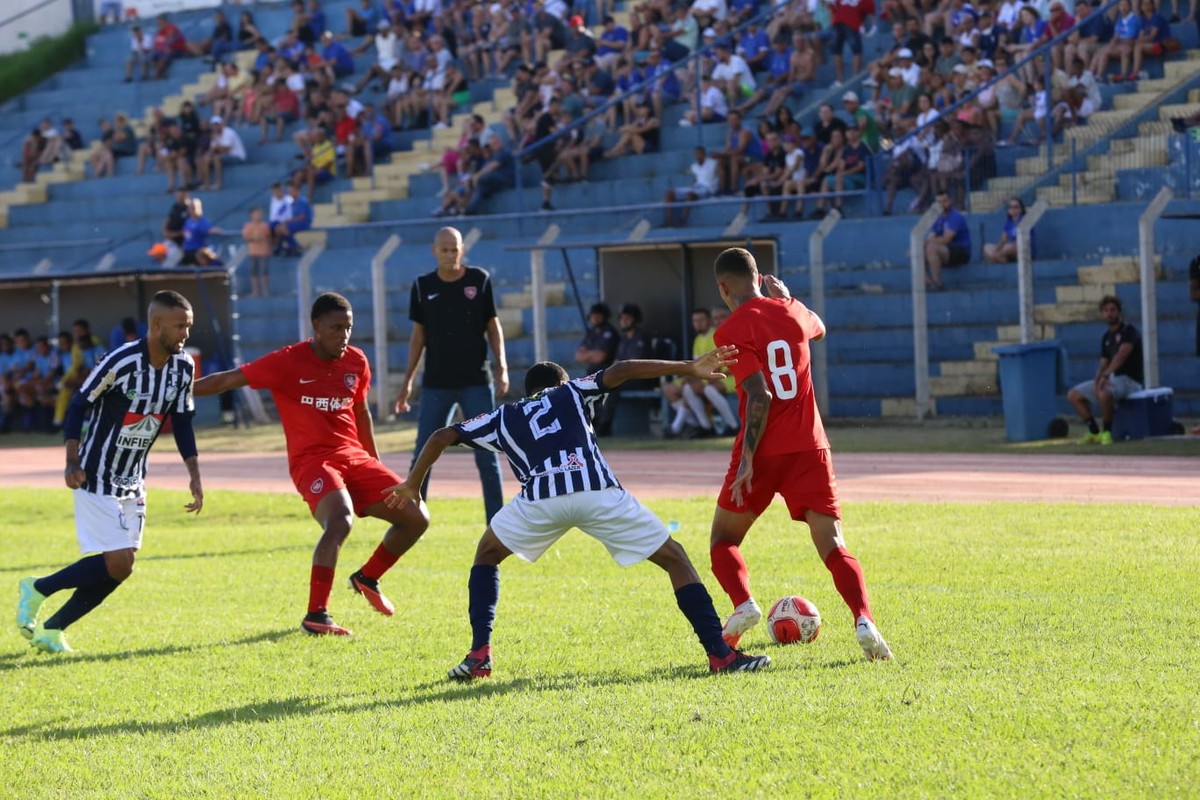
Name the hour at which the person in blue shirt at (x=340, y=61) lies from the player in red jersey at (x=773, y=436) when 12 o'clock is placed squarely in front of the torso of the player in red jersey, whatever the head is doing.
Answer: The person in blue shirt is roughly at 1 o'clock from the player in red jersey.

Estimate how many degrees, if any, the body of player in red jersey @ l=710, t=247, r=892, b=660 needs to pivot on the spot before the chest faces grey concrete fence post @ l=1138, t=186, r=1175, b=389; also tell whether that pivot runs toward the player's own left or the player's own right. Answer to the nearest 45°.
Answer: approximately 45° to the player's own right

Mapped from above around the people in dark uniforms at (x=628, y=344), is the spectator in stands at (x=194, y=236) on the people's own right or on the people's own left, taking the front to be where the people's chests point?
on the people's own right

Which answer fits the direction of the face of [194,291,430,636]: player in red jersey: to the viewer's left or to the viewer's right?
to the viewer's right

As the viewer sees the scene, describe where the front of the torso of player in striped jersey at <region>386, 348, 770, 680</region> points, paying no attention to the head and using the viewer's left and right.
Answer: facing away from the viewer

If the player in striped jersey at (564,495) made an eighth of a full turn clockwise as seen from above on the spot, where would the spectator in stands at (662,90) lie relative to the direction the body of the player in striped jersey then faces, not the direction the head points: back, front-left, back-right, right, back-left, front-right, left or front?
front-left

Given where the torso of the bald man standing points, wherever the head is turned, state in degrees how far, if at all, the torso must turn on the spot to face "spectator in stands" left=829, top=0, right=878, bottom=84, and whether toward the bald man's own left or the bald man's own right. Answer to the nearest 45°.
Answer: approximately 135° to the bald man's own left

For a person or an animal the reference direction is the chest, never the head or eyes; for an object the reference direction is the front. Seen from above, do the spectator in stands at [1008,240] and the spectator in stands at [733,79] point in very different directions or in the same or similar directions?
same or similar directions

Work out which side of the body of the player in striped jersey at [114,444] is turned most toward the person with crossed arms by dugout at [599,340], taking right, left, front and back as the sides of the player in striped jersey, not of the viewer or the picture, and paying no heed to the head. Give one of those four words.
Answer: left

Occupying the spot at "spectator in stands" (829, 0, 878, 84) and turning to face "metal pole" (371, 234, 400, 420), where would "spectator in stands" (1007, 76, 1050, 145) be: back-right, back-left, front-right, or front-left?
back-left

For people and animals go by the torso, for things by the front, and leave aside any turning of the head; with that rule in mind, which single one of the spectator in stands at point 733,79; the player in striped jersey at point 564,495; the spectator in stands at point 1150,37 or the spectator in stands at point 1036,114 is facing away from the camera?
the player in striped jersey

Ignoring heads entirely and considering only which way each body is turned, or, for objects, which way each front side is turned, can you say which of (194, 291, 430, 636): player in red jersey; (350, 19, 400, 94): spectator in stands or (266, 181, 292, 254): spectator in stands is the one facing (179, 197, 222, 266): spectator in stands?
(350, 19, 400, 94): spectator in stands

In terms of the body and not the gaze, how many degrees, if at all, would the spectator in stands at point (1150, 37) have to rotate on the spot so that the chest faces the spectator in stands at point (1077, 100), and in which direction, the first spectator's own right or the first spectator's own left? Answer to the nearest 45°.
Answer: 0° — they already face them

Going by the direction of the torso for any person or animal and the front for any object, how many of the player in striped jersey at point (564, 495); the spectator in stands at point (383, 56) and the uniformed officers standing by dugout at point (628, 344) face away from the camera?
1

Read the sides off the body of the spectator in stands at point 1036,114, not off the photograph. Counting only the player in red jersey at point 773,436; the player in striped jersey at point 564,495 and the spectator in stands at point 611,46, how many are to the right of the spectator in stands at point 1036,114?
1

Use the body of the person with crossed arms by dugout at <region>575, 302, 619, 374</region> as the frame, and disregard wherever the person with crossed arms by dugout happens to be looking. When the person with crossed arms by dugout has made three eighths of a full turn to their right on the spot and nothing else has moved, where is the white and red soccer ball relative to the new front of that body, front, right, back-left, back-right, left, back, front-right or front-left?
back
